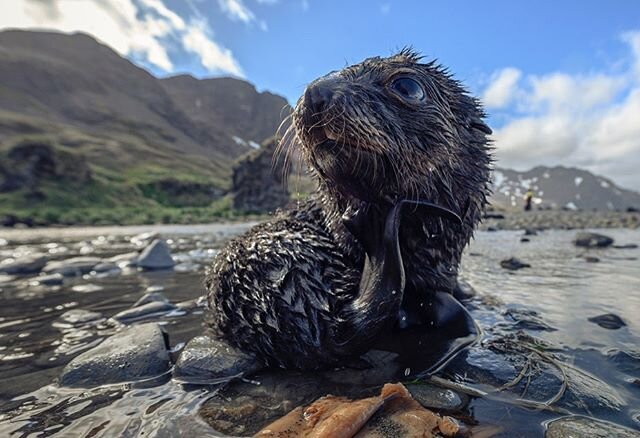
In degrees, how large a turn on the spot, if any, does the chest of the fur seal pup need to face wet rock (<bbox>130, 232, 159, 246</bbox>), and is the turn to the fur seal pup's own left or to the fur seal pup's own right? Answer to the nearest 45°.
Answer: approximately 90° to the fur seal pup's own right

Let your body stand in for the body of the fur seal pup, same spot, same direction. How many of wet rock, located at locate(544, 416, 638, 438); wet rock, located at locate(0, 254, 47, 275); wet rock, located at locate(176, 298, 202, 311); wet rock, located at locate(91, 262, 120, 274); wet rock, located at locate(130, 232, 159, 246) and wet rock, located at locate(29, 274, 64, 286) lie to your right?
5

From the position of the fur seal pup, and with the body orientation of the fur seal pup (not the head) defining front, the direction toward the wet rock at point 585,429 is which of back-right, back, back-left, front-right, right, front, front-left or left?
left

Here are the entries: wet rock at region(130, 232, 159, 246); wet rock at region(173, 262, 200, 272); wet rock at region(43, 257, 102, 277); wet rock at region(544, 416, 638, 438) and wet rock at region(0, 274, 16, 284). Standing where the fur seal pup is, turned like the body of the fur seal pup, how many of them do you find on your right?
4

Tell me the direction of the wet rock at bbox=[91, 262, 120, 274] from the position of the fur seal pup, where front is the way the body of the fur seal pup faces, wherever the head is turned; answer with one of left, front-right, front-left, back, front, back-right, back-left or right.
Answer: right

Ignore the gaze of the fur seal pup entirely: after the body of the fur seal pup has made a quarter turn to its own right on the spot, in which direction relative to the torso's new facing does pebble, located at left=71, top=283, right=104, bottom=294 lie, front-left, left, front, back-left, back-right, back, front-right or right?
front

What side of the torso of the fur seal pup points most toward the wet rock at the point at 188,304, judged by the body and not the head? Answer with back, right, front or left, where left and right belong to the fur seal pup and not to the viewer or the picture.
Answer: back

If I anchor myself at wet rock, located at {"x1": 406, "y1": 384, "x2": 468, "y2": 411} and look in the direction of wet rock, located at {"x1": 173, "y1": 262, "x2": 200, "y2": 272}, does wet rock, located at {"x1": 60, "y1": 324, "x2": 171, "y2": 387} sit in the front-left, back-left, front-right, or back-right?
front-left

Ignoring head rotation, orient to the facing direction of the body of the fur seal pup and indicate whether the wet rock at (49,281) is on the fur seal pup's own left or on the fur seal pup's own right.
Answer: on the fur seal pup's own right

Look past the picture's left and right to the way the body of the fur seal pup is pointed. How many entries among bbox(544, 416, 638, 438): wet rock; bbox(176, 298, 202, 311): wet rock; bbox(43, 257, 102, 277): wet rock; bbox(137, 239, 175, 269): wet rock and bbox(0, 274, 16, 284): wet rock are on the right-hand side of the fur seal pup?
4

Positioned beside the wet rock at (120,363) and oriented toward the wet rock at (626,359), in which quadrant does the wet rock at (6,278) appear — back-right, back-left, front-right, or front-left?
back-left

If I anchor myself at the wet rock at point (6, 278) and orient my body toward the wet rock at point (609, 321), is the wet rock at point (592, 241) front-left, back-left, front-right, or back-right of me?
front-left

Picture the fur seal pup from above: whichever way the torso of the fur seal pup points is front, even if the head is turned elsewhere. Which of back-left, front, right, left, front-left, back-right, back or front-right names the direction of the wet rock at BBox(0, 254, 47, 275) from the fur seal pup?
right
